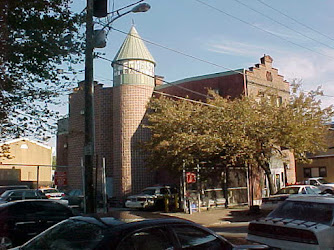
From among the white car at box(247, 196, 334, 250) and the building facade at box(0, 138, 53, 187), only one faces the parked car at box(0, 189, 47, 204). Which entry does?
the building facade

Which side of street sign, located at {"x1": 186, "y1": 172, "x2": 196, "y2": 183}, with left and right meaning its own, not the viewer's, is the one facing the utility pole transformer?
front

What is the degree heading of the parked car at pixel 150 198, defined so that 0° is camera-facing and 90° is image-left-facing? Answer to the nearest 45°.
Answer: approximately 45°

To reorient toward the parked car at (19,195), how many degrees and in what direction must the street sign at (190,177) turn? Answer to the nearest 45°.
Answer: approximately 90° to its right

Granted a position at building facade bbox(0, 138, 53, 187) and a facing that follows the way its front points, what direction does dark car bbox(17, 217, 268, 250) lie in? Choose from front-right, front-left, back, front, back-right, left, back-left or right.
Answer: front

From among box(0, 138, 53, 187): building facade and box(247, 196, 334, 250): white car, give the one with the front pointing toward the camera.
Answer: the building facade

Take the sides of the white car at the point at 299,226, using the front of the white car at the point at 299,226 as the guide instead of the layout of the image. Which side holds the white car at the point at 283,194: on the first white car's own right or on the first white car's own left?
on the first white car's own left

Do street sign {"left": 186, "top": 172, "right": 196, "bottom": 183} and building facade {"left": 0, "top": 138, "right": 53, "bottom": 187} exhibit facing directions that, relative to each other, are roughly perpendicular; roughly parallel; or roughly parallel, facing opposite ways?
roughly parallel

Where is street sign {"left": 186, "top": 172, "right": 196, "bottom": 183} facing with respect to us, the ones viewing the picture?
facing the viewer

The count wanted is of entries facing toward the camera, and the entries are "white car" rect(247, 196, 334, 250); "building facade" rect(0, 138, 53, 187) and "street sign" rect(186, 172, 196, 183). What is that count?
2

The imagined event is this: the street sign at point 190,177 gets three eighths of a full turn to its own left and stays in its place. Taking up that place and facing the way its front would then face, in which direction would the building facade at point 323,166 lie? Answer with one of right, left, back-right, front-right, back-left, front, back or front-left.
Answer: front

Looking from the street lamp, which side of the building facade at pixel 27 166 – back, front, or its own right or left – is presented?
front

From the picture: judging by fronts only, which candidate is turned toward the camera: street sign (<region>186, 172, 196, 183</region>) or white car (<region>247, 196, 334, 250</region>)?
the street sign

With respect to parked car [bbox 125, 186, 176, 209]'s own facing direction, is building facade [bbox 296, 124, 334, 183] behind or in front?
behind

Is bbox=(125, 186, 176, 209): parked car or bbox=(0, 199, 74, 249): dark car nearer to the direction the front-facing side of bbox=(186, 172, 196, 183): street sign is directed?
the dark car

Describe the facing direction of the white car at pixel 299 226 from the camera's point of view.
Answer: facing away from the viewer and to the right of the viewer
